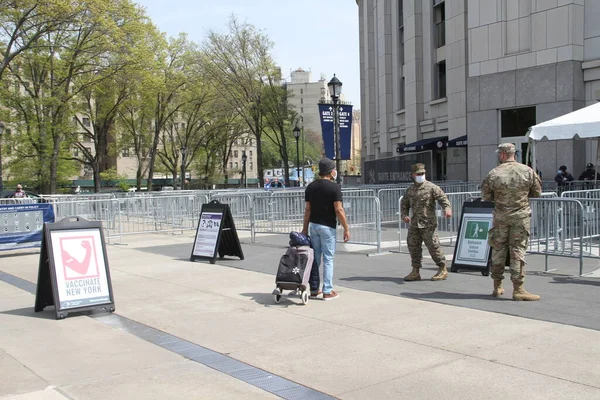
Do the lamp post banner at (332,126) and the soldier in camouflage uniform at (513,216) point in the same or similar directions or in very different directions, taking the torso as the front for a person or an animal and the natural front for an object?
very different directions

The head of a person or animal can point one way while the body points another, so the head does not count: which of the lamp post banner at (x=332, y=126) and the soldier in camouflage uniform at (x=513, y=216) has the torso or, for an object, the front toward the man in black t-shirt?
the lamp post banner

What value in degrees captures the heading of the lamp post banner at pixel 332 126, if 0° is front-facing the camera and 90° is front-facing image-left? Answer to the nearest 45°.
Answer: approximately 0°

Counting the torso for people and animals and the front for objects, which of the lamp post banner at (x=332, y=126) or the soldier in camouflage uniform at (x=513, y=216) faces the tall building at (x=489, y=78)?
the soldier in camouflage uniform

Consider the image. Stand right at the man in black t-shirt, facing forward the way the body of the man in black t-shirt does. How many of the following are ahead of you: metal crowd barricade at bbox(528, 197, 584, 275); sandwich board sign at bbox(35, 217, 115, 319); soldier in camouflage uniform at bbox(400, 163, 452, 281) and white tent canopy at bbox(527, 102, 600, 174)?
3

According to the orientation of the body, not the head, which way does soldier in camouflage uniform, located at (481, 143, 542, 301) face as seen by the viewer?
away from the camera

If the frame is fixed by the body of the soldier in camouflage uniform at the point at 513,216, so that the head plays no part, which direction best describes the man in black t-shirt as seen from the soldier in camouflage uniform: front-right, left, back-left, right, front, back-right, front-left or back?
left

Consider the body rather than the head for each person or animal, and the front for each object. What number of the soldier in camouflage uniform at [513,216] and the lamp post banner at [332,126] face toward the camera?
1

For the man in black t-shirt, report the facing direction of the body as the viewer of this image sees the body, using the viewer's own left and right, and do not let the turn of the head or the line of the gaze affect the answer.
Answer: facing away from the viewer and to the right of the viewer

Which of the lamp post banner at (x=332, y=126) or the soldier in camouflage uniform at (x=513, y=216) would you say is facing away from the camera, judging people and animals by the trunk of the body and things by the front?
the soldier in camouflage uniform
